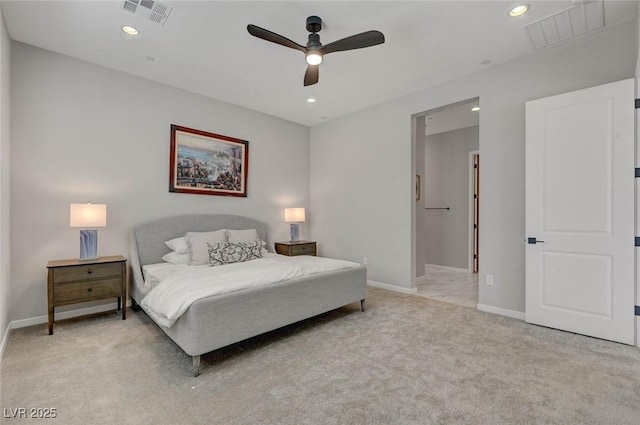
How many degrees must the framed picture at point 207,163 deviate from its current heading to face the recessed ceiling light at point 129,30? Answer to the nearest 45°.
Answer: approximately 90° to its right

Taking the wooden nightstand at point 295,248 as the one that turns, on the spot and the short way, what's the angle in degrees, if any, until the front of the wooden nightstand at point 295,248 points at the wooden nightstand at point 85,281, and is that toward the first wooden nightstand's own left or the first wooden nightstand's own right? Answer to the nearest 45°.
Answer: approximately 90° to the first wooden nightstand's own right

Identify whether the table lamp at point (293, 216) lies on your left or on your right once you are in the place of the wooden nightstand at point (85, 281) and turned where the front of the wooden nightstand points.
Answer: on your left

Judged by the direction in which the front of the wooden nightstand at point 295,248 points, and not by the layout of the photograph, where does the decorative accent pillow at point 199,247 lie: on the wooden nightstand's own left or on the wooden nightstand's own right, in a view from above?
on the wooden nightstand's own right
